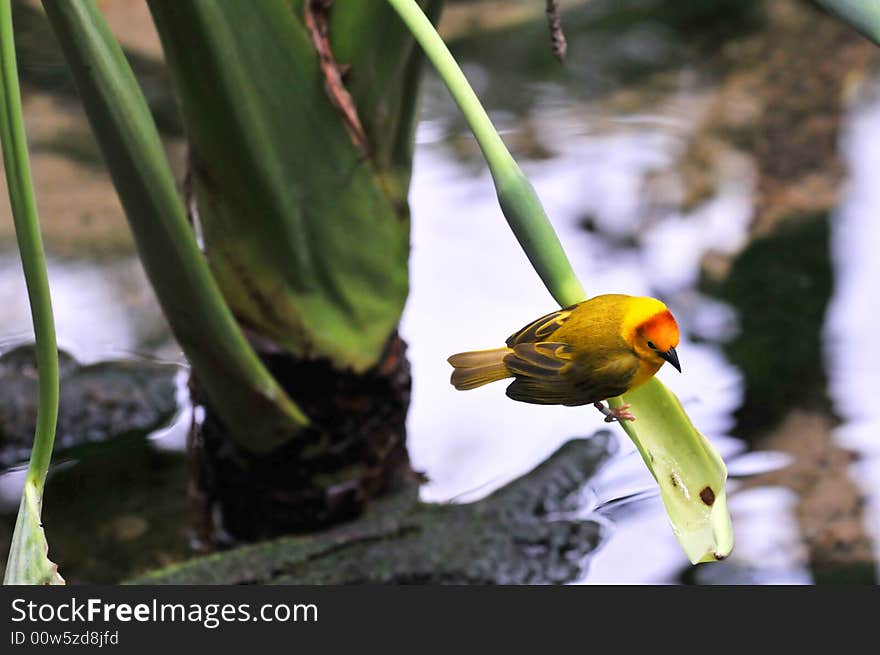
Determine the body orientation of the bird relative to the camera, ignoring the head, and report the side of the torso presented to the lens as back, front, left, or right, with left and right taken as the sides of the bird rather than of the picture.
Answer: right

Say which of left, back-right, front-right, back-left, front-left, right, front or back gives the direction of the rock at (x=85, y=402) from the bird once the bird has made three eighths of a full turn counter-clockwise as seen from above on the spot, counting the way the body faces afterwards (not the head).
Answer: front
